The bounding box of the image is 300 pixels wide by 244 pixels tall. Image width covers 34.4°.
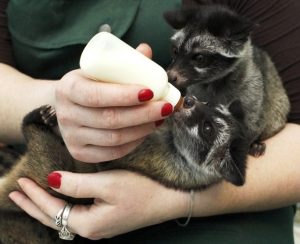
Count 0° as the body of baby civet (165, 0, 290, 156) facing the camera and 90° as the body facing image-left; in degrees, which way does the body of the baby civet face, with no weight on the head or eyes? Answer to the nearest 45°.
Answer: approximately 45°

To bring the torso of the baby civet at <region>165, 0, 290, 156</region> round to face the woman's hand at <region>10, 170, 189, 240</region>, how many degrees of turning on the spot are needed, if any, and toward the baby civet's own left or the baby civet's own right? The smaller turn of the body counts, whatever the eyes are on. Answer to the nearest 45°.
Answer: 0° — it already faces it
